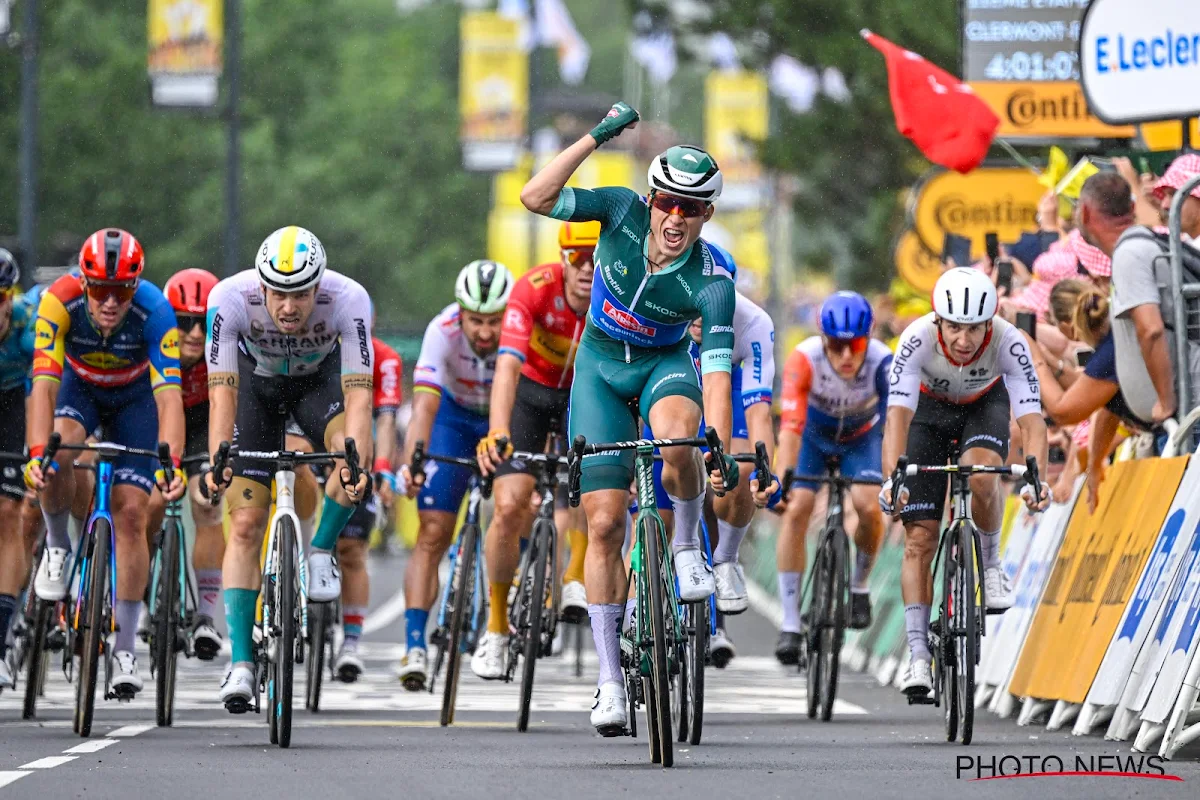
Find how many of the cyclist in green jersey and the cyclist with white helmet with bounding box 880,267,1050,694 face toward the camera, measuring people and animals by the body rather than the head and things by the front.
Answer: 2

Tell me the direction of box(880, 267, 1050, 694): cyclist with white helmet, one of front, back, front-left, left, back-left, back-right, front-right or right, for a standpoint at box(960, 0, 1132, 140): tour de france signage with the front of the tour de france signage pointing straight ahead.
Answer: front

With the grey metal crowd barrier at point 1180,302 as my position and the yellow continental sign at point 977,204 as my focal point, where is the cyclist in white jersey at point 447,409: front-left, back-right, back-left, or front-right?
front-left

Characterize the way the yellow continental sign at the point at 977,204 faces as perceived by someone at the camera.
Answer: facing the viewer

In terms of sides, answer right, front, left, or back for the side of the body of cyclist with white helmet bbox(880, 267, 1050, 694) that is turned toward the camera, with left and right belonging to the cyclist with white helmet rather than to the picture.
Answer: front

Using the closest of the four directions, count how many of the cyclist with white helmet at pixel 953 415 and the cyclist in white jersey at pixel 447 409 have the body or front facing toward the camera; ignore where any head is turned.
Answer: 2

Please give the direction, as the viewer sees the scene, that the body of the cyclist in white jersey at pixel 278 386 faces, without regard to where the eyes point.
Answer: toward the camera

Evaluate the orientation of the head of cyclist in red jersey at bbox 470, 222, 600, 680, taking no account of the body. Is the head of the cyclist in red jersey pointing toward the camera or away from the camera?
toward the camera

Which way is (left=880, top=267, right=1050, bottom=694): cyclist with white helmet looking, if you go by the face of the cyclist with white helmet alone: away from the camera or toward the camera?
toward the camera

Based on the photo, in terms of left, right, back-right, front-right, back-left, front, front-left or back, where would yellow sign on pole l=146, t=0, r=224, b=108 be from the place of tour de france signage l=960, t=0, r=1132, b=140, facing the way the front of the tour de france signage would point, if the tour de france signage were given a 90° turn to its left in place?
back-left
